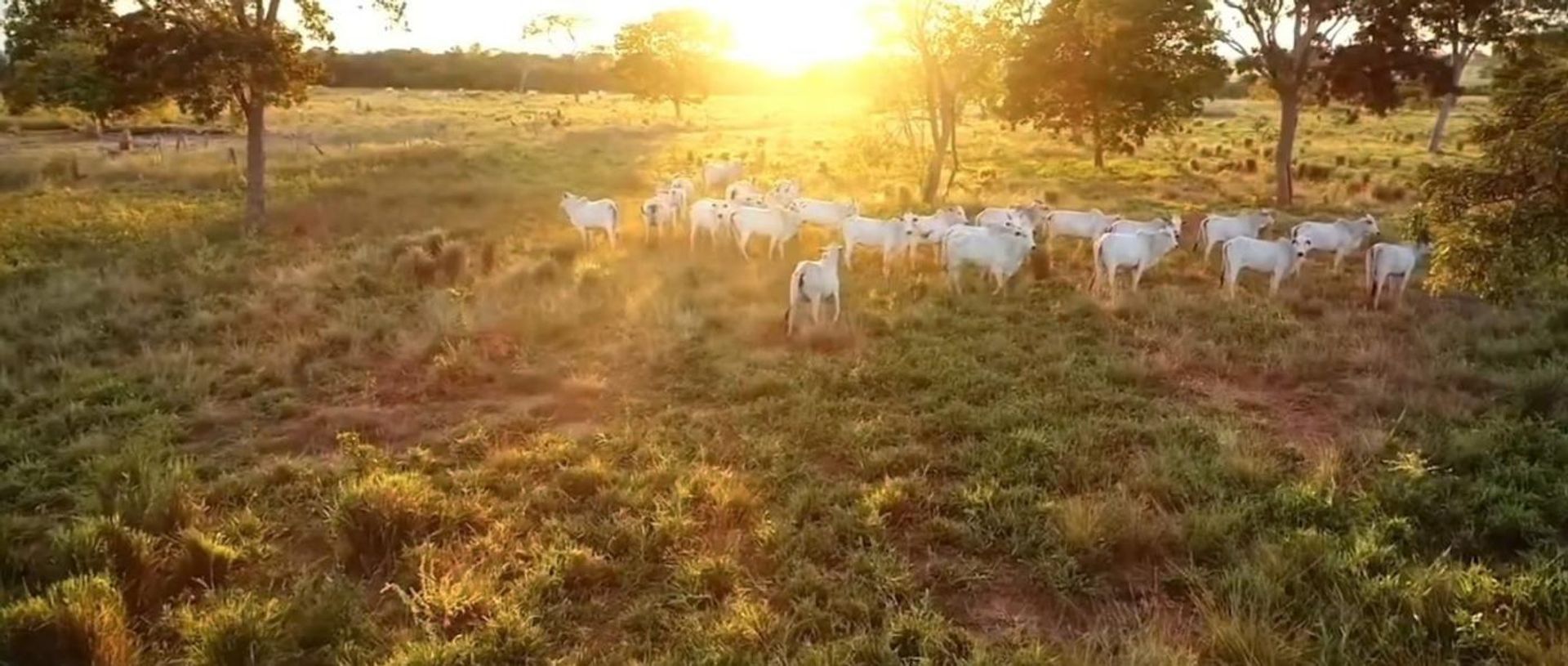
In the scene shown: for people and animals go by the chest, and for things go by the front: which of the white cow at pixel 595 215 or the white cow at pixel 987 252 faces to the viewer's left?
the white cow at pixel 595 215

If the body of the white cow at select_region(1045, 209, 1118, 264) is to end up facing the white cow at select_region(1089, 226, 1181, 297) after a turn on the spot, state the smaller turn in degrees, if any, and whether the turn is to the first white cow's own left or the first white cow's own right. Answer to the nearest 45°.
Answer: approximately 90° to the first white cow's own right

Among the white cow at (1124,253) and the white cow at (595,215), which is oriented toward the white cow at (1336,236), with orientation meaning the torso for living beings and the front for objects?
the white cow at (1124,253)

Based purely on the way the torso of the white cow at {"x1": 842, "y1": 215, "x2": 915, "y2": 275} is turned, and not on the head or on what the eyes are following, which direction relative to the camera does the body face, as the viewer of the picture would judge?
to the viewer's right

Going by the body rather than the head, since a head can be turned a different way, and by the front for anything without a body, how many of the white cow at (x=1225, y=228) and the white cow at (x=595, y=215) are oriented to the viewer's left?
1

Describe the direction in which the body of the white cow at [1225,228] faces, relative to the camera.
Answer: to the viewer's right

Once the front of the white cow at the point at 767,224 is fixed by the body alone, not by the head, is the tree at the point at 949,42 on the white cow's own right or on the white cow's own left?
on the white cow's own left

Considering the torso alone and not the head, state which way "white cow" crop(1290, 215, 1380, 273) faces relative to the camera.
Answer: to the viewer's right

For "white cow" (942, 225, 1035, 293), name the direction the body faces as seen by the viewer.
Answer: to the viewer's right

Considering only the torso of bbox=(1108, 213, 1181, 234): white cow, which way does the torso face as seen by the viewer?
to the viewer's right
